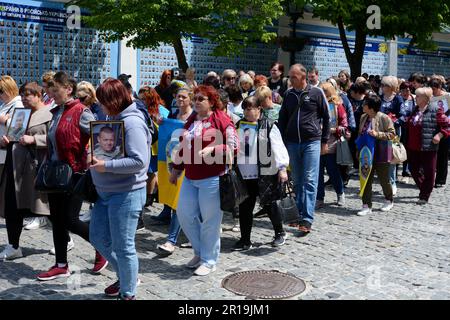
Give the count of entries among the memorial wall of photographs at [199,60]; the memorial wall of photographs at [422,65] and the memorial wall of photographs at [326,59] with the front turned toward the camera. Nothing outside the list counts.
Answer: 3

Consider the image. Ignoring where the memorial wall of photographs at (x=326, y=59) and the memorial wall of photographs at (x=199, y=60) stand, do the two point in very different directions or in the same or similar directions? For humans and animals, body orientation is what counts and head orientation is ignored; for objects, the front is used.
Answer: same or similar directions

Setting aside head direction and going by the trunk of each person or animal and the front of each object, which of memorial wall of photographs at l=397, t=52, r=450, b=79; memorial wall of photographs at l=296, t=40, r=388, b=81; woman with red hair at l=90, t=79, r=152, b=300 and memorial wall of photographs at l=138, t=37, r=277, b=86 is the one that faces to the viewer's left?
the woman with red hair

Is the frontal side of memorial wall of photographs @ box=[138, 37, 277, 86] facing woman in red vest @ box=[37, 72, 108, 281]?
yes

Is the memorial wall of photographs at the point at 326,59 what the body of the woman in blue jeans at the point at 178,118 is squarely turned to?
no

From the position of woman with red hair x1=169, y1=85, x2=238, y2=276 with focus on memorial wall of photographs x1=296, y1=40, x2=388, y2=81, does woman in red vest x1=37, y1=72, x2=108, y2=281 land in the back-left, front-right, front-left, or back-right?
back-left

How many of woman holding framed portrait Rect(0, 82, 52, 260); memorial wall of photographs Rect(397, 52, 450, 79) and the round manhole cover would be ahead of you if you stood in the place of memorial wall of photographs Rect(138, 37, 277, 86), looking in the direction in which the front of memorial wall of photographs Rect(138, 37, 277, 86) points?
2

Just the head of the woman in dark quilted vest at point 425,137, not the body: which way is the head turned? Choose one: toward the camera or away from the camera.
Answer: toward the camera

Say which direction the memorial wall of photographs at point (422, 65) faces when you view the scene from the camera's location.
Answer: facing the viewer

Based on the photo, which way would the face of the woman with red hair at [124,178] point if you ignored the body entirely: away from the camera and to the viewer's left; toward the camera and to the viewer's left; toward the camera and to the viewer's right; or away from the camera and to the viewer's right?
toward the camera and to the viewer's left

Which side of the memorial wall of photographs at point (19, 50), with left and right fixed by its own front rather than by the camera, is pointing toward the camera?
front

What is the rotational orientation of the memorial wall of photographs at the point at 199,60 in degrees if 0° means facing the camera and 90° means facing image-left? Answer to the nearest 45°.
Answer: approximately 0°

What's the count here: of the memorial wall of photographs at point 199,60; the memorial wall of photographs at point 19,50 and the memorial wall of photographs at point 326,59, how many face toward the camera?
3

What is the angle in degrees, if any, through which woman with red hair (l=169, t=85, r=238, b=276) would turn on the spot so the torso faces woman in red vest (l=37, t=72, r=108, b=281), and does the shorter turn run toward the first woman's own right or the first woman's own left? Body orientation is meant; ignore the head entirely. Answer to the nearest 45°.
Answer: approximately 45° to the first woman's own right
